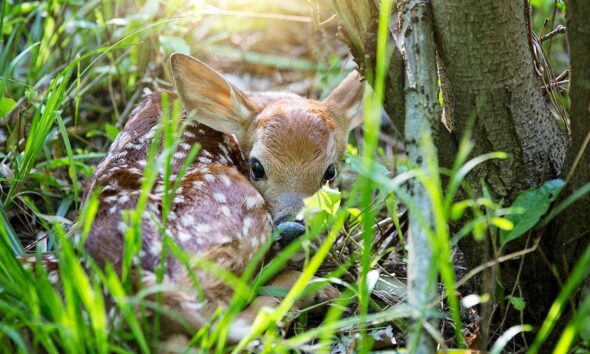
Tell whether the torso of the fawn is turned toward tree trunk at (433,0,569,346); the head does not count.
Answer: yes

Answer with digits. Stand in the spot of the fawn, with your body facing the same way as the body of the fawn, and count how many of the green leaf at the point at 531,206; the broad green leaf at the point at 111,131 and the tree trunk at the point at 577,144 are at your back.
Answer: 1

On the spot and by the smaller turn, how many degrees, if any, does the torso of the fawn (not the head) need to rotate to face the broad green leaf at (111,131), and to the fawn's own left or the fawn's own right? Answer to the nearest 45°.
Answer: approximately 180°

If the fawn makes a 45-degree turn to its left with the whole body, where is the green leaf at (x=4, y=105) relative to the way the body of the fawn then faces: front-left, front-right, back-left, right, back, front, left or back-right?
back

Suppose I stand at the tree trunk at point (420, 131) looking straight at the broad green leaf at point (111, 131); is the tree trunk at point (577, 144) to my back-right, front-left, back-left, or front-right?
back-right

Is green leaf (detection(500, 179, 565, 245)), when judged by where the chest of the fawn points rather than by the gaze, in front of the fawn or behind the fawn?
in front

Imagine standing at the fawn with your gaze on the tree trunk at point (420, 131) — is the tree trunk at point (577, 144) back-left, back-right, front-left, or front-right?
front-left

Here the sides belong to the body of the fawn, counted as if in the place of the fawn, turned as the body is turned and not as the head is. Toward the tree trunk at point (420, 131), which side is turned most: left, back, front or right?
front

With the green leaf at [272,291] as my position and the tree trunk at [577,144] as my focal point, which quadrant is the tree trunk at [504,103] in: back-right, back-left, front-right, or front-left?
front-left

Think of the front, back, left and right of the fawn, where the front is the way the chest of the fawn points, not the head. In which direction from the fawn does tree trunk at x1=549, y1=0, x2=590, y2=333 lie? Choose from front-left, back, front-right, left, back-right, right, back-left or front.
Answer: front
